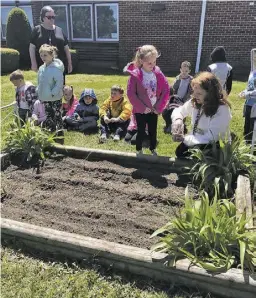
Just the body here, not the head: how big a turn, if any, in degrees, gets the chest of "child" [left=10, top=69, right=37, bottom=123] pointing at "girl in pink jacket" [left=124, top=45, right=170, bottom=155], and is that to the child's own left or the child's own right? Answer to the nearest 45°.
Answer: approximately 90° to the child's own left

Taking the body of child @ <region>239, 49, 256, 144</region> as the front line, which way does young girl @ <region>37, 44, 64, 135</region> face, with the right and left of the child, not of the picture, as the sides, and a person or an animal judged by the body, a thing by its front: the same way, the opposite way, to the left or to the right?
to the left

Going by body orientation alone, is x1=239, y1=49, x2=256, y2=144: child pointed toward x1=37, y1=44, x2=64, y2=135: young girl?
yes

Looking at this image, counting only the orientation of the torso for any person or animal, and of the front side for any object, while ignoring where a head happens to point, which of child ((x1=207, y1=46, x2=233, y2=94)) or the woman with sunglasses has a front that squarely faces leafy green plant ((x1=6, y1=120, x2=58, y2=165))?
the woman with sunglasses

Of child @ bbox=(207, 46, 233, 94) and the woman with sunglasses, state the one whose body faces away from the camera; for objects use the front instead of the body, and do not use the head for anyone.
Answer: the child

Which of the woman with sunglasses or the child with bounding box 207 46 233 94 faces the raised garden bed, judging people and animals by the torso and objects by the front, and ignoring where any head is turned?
the woman with sunglasses

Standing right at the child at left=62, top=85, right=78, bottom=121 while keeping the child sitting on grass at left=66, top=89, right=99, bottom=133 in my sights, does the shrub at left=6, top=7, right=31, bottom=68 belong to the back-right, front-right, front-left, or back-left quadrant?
back-left

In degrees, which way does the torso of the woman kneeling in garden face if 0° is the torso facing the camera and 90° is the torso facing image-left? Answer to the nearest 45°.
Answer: approximately 45°

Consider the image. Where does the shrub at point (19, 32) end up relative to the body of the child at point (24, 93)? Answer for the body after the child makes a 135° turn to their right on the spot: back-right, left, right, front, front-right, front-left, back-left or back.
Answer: front

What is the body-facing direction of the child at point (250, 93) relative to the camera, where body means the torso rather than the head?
to the viewer's left

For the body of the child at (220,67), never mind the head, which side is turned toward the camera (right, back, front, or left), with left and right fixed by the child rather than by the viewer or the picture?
back
